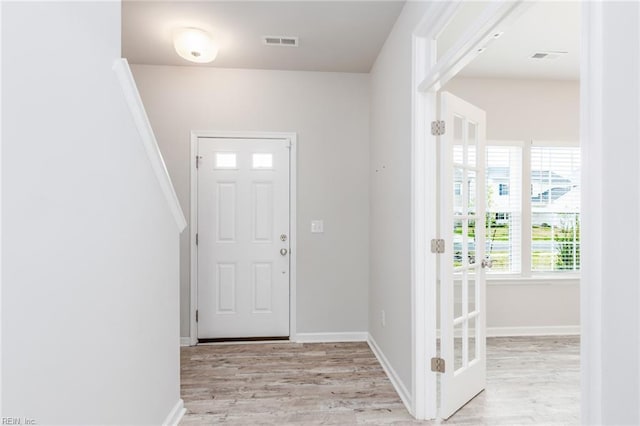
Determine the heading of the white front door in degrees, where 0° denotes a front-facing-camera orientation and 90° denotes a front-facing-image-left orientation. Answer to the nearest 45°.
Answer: approximately 0°

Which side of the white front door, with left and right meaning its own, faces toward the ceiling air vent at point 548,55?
left

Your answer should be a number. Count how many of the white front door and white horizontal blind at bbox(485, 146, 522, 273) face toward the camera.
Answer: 2

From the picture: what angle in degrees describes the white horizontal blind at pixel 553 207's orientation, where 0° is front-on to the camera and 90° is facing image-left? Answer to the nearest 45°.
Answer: approximately 0°

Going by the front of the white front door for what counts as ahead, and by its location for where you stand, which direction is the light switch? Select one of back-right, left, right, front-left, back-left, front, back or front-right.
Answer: left

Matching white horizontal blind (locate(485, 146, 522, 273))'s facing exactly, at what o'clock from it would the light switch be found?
The light switch is roughly at 2 o'clock from the white horizontal blind.

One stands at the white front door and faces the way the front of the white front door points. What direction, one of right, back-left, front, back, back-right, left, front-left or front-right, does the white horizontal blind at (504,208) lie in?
left
